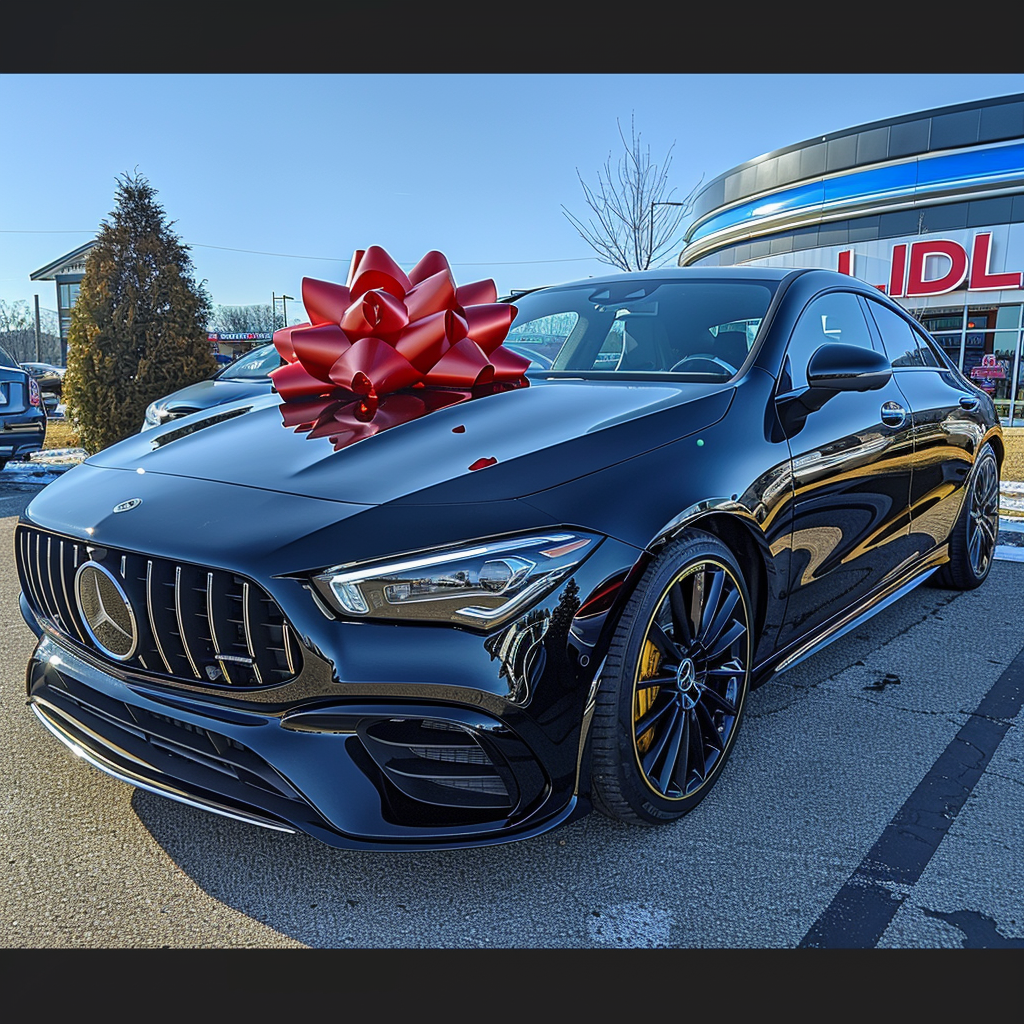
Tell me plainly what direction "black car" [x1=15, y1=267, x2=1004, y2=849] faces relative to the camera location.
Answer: facing the viewer and to the left of the viewer

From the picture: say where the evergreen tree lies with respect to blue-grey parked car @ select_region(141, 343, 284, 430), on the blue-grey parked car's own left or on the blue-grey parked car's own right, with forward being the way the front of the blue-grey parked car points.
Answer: on the blue-grey parked car's own right

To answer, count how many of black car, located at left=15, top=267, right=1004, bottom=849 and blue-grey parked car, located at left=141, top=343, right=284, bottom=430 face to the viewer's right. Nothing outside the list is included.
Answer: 0

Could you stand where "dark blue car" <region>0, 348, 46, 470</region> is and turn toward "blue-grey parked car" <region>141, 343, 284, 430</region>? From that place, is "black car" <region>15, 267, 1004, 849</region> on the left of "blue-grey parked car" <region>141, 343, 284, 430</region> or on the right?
right

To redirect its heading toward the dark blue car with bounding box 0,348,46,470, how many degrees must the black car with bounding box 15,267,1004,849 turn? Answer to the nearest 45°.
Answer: approximately 90° to its right

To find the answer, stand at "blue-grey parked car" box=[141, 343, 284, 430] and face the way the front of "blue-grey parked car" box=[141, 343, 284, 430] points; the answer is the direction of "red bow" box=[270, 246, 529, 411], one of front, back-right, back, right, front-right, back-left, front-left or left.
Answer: front-left

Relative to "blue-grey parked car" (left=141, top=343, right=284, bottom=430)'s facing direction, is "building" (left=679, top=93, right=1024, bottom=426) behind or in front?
behind

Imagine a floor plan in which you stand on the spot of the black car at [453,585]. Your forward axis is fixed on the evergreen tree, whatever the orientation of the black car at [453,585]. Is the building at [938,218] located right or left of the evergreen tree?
right
